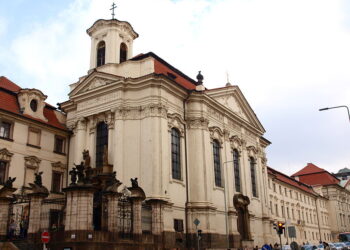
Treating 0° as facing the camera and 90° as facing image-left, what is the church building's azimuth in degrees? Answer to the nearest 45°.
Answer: approximately 45°
